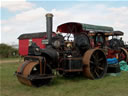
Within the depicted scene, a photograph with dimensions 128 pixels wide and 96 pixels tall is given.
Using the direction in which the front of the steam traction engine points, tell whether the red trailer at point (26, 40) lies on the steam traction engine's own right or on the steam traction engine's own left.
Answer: on the steam traction engine's own right

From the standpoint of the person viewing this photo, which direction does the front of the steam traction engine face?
facing the viewer and to the left of the viewer
